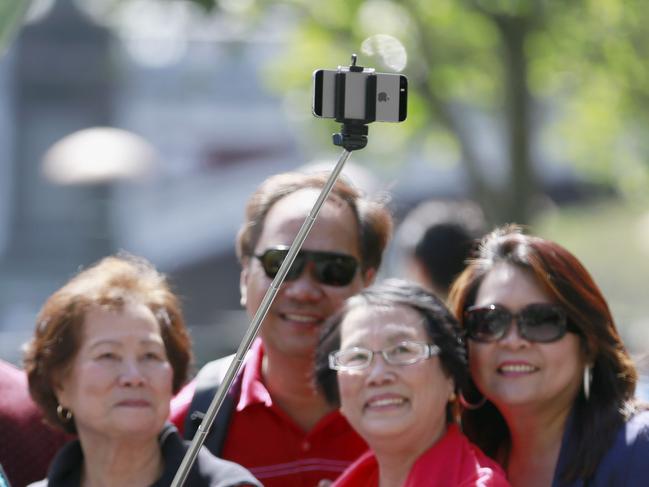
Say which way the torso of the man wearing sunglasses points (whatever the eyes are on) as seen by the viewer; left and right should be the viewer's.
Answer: facing the viewer

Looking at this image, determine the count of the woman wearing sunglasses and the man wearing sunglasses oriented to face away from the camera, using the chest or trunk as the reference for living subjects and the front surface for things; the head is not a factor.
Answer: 0

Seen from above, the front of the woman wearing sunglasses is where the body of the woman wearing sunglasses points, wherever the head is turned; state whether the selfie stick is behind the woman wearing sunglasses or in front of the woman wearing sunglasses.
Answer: in front

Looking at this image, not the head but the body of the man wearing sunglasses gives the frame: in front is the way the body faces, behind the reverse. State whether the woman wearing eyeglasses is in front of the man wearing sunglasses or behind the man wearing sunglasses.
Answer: in front

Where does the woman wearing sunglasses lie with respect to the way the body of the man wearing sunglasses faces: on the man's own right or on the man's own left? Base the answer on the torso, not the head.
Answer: on the man's own left

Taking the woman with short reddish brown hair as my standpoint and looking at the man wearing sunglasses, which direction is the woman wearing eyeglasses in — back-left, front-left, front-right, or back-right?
front-right

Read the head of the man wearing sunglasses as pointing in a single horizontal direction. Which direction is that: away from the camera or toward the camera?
toward the camera

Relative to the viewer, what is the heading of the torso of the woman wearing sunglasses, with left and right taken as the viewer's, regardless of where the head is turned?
facing the viewer and to the left of the viewer
